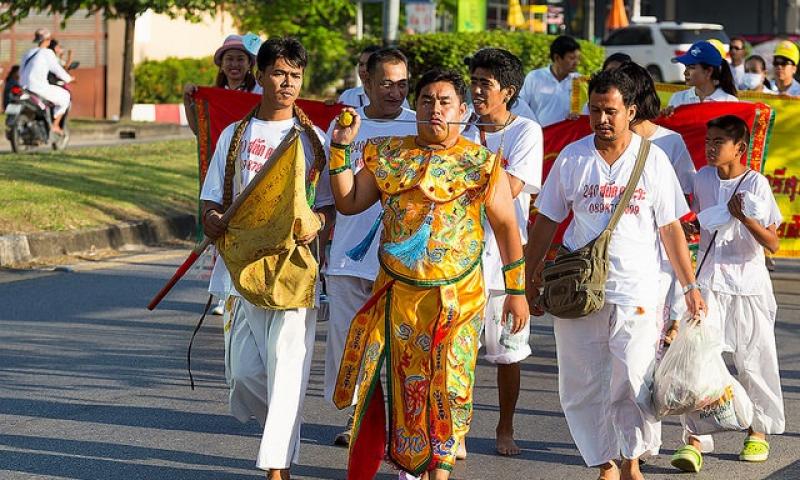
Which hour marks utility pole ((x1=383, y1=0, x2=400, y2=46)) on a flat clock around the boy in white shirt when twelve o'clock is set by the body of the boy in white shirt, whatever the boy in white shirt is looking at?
The utility pole is roughly at 4 o'clock from the boy in white shirt.

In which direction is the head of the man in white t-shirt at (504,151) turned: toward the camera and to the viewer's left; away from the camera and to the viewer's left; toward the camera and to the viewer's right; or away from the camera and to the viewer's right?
toward the camera and to the viewer's left

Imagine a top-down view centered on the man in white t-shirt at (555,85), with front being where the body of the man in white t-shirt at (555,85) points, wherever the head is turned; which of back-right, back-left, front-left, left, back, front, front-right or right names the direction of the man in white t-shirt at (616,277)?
front-right

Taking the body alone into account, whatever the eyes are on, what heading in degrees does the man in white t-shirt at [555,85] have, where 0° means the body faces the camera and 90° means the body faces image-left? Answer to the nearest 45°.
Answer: approximately 315°

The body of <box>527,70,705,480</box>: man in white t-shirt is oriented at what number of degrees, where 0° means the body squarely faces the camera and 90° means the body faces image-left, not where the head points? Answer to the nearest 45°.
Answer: approximately 0°

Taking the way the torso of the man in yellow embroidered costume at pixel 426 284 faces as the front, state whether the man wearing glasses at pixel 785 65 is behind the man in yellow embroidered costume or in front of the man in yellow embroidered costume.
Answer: behind
